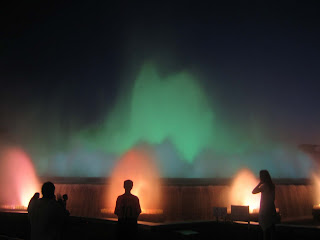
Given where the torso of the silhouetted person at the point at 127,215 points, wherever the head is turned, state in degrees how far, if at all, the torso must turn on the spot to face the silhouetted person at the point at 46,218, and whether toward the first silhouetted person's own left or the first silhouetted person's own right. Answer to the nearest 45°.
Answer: approximately 135° to the first silhouetted person's own left

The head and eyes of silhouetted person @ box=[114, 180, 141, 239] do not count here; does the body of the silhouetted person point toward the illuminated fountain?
yes

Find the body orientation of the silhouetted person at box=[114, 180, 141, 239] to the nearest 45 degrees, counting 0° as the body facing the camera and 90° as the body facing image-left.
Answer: approximately 180°

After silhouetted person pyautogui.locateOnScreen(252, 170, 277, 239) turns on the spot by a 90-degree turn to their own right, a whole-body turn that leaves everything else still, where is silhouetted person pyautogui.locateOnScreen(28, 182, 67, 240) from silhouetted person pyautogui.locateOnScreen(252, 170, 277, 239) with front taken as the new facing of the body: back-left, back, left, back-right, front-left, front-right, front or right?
back-left

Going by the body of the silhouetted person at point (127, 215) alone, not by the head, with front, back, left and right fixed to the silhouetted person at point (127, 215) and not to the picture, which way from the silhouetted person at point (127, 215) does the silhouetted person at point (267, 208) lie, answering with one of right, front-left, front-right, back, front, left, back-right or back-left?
right

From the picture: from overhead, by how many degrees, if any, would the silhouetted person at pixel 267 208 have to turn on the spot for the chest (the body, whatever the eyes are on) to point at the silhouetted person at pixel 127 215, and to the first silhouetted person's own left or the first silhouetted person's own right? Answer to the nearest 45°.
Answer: approximately 45° to the first silhouetted person's own left

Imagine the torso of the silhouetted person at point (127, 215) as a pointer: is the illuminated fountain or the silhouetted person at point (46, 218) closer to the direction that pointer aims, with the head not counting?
the illuminated fountain
